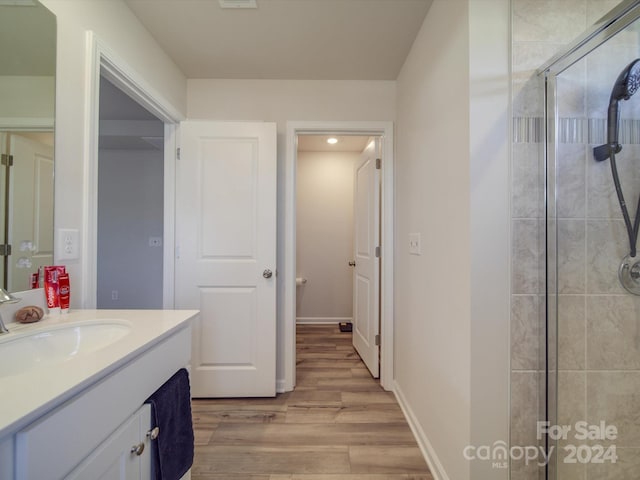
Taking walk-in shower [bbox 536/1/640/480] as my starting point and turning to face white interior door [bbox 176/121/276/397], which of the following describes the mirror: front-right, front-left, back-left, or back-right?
front-left

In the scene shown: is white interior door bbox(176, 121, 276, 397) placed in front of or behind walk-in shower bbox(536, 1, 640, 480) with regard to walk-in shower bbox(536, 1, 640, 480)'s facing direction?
in front

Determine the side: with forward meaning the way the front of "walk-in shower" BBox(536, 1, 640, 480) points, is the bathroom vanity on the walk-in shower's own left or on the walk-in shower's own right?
on the walk-in shower's own left

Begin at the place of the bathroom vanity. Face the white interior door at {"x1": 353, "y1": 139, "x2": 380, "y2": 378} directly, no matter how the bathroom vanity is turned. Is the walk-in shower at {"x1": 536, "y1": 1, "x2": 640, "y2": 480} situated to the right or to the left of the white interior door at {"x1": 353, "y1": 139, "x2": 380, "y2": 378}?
right

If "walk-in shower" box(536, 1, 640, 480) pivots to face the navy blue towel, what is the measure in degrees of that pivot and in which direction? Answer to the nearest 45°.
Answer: approximately 45° to its left

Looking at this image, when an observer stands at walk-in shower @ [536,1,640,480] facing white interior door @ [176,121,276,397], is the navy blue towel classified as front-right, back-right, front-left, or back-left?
front-left

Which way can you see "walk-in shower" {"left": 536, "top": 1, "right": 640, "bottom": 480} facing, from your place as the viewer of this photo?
facing to the left of the viewer

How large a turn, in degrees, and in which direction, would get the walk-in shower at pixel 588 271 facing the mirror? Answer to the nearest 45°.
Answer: approximately 45° to its left

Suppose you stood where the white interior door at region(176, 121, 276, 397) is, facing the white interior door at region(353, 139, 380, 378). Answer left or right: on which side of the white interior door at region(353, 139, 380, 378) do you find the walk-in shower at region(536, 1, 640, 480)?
right
